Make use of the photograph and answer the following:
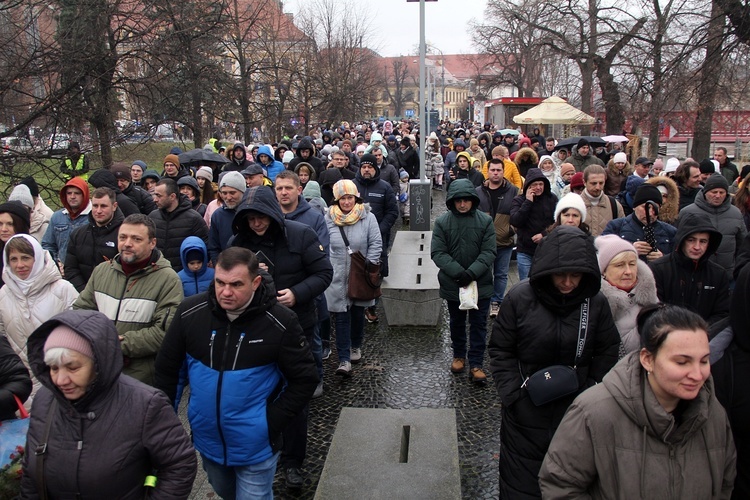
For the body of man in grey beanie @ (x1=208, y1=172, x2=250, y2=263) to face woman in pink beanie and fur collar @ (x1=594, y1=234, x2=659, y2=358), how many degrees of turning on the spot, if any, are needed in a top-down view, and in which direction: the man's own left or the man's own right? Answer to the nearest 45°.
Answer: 0° — they already face them

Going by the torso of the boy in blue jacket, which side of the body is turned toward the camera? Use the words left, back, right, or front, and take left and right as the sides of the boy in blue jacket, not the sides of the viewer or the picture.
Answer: front

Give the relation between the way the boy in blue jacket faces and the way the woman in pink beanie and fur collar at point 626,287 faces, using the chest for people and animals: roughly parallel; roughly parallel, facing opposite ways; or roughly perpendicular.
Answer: roughly parallel

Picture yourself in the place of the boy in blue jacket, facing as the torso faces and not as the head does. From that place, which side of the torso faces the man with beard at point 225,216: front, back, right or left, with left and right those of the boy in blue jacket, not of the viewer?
back

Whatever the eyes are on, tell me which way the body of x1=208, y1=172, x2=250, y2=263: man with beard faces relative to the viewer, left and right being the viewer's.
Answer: facing the viewer and to the right of the viewer

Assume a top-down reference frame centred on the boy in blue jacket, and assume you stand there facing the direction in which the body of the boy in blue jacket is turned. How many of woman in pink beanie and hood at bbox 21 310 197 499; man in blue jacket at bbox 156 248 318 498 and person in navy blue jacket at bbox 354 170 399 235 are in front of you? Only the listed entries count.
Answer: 2

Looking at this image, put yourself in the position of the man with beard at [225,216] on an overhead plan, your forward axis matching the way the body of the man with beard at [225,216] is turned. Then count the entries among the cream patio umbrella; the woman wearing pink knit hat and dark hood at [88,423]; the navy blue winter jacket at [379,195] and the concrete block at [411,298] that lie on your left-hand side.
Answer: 3

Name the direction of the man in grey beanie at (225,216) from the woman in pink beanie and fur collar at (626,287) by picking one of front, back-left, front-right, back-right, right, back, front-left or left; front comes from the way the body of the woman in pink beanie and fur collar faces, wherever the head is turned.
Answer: back-right

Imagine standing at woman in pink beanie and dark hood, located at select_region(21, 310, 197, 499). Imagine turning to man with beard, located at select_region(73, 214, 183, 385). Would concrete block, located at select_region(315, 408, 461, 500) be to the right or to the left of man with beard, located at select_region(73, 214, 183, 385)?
right

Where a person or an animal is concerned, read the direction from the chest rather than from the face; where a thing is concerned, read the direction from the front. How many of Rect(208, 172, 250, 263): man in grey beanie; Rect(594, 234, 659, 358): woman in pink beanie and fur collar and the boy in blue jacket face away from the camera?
0

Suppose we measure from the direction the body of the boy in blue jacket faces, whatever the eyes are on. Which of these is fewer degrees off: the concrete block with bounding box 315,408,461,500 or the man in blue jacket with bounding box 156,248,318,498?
the man in blue jacket

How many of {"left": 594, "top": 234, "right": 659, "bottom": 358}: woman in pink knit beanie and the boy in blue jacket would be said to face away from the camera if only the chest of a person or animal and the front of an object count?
0

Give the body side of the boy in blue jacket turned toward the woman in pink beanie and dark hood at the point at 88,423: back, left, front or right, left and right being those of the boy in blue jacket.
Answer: front

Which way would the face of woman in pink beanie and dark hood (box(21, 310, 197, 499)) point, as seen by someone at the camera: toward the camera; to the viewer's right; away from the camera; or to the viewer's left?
toward the camera

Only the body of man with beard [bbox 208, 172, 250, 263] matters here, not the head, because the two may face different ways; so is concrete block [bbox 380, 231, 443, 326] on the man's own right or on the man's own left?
on the man's own left

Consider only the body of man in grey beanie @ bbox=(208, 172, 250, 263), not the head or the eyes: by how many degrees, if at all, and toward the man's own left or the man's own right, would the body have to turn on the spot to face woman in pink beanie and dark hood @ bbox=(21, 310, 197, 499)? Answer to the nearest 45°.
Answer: approximately 45° to the man's own right

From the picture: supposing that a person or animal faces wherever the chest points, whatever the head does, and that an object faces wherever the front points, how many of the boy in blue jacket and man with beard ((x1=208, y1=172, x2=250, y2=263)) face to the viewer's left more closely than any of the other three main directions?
0

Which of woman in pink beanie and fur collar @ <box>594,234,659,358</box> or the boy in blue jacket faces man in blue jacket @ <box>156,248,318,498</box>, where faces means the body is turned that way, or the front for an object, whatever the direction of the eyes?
the boy in blue jacket

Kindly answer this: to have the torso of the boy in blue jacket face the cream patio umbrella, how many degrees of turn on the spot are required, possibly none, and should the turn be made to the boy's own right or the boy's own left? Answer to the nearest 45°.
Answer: approximately 135° to the boy's own left
